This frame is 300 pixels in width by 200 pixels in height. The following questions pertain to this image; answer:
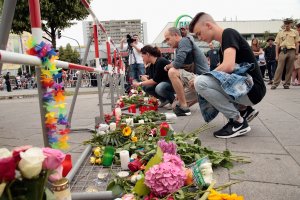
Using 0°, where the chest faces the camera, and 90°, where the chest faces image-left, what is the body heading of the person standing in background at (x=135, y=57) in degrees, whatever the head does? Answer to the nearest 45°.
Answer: approximately 45°

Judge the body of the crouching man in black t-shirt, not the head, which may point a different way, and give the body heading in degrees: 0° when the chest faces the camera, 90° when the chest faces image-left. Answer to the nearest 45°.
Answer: approximately 90°

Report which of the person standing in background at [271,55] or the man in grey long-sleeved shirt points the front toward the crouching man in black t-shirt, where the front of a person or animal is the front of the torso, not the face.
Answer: the person standing in background

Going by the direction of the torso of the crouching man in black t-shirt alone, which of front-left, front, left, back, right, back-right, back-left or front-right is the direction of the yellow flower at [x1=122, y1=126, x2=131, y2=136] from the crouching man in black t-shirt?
front-left

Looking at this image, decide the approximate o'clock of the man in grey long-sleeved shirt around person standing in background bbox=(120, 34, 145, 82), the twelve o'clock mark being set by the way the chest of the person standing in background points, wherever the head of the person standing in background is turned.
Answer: The man in grey long-sleeved shirt is roughly at 10 o'clock from the person standing in background.

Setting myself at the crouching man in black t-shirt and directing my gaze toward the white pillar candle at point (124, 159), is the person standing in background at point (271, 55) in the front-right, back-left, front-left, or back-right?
back-right

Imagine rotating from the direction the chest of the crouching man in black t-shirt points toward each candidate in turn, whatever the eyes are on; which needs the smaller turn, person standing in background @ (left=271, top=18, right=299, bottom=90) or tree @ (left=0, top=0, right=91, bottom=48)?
the tree

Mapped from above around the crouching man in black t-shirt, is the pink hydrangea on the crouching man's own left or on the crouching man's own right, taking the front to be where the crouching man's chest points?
on the crouching man's own left

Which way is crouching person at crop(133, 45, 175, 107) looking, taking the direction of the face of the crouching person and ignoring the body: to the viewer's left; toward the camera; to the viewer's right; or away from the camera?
to the viewer's left

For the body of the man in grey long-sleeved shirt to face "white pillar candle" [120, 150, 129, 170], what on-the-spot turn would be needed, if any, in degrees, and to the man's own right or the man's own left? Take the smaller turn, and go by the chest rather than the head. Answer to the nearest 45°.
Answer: approximately 90° to the man's own left

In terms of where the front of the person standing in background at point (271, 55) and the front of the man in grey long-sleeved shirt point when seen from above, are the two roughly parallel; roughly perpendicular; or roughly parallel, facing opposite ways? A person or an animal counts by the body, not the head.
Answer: roughly perpendicular

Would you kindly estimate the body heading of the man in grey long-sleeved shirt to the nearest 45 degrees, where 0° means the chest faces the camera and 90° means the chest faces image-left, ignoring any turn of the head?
approximately 90°
